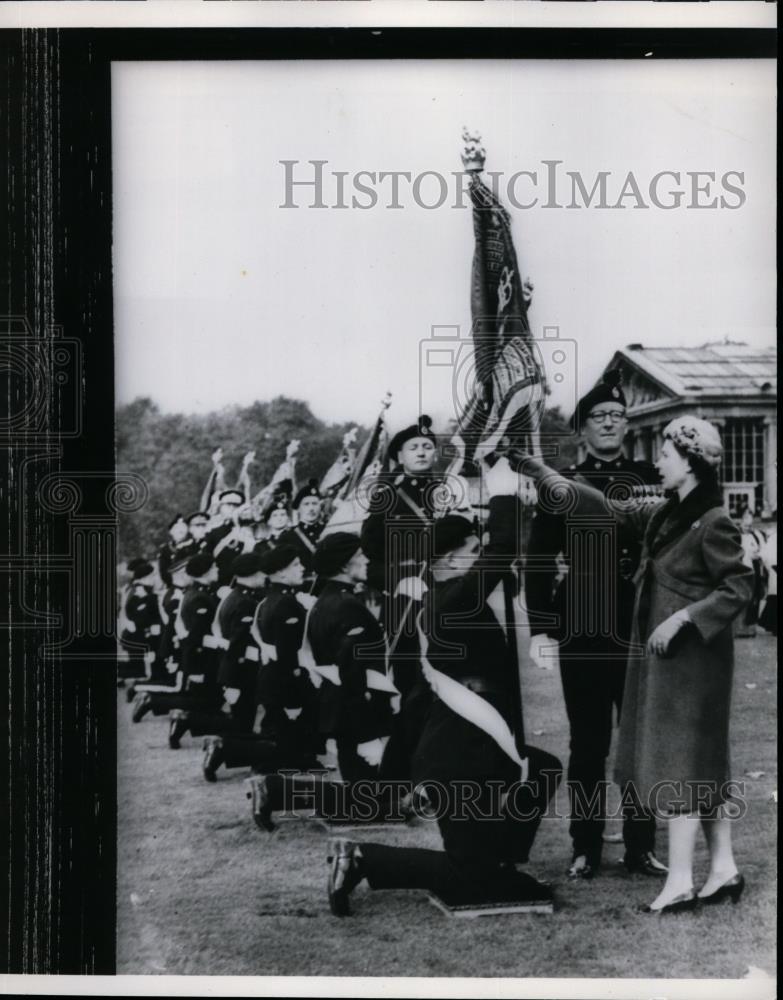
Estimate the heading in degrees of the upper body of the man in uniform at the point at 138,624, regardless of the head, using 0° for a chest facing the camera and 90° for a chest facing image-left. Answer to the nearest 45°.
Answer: approximately 270°

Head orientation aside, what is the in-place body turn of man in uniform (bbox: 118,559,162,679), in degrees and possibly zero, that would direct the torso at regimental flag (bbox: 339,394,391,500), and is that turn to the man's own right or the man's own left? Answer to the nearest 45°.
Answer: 0° — they already face it

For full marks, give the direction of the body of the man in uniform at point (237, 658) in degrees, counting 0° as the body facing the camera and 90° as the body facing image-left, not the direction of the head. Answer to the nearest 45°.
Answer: approximately 270°

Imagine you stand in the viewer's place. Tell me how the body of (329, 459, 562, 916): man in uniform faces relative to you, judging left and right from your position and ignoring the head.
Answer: facing to the right of the viewer
